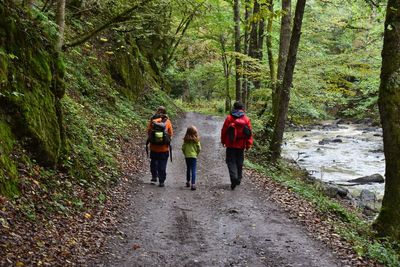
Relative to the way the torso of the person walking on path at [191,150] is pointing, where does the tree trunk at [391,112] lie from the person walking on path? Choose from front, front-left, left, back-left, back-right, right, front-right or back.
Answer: back-right

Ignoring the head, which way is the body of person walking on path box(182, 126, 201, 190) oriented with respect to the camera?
away from the camera

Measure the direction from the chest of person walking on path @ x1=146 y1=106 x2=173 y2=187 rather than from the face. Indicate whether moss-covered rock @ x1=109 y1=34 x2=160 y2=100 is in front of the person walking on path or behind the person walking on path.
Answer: in front

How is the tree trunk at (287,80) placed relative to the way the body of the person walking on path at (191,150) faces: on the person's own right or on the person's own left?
on the person's own right

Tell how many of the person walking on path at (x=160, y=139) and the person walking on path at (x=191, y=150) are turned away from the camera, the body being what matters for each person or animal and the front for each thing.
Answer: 2

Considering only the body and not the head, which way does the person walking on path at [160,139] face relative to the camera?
away from the camera

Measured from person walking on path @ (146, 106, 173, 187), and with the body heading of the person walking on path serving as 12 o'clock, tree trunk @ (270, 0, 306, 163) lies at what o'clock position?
The tree trunk is roughly at 2 o'clock from the person walking on path.

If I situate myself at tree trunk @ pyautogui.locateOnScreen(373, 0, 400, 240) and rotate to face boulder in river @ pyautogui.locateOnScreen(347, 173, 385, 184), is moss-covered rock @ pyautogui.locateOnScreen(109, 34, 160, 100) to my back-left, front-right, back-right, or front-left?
front-left

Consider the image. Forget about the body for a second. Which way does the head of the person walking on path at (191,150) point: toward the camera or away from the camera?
away from the camera

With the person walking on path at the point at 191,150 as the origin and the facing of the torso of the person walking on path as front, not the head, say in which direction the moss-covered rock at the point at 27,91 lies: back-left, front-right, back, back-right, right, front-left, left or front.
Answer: back-left

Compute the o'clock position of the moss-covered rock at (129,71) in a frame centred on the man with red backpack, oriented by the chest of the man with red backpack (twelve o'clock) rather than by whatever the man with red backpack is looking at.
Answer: The moss-covered rock is roughly at 11 o'clock from the man with red backpack.

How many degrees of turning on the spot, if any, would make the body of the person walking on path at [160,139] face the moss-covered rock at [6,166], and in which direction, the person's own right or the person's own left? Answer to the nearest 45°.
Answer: approximately 135° to the person's own left

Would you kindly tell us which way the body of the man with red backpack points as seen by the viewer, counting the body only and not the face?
away from the camera

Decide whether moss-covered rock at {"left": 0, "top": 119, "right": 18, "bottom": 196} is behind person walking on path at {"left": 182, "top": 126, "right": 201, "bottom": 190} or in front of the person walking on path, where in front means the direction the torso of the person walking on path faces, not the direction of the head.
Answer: behind
